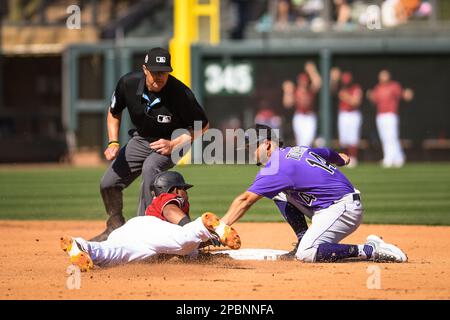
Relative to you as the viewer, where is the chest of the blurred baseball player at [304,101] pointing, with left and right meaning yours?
facing the viewer

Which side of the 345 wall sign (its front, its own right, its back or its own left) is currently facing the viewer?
front

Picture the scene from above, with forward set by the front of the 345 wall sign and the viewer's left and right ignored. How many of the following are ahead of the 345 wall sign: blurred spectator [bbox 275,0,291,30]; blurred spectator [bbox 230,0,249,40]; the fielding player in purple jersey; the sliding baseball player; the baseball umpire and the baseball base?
4

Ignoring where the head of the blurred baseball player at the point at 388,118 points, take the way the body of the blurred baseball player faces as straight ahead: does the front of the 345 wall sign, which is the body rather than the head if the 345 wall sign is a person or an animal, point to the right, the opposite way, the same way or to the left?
the same way

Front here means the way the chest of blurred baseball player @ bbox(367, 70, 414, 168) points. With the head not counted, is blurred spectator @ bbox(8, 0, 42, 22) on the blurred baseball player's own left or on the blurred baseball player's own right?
on the blurred baseball player's own right

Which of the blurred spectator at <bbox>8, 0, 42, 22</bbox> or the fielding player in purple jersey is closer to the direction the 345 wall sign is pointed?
the fielding player in purple jersey

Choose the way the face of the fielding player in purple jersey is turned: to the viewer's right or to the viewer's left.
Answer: to the viewer's left

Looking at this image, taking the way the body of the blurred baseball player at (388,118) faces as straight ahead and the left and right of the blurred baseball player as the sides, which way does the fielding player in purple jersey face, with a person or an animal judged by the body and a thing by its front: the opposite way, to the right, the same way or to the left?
to the right

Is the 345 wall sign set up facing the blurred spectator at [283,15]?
no

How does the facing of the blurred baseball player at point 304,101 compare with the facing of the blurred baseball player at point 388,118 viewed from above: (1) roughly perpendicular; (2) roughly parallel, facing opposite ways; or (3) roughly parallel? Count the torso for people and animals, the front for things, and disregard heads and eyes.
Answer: roughly parallel

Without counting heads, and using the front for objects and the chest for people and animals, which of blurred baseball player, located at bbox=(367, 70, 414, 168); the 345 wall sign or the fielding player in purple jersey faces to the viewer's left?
the fielding player in purple jersey

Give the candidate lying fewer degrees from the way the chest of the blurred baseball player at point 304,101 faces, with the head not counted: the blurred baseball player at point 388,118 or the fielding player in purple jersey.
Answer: the fielding player in purple jersey

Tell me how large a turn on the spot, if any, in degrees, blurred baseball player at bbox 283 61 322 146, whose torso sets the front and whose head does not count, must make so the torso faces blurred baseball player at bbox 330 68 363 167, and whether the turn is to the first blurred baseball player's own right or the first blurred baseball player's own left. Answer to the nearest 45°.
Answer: approximately 90° to the first blurred baseball player's own left

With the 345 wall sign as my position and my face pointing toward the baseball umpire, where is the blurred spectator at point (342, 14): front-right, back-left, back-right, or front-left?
back-left

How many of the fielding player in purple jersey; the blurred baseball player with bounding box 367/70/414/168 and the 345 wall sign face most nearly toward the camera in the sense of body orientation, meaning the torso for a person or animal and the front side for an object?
2

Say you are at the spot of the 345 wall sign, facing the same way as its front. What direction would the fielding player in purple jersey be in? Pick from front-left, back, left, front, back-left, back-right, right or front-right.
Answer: front

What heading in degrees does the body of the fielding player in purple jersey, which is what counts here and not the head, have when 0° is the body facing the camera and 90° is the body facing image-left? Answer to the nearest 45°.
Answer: approximately 90°
